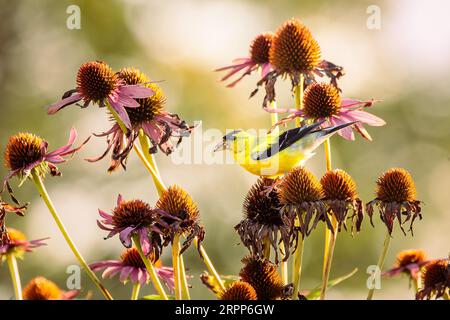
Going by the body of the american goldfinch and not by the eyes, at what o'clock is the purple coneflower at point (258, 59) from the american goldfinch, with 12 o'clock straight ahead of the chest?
The purple coneflower is roughly at 3 o'clock from the american goldfinch.

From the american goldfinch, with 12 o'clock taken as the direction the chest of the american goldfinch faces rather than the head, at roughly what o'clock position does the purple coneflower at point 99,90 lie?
The purple coneflower is roughly at 1 o'clock from the american goldfinch.

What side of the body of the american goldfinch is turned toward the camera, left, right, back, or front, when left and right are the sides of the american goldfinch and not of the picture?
left
